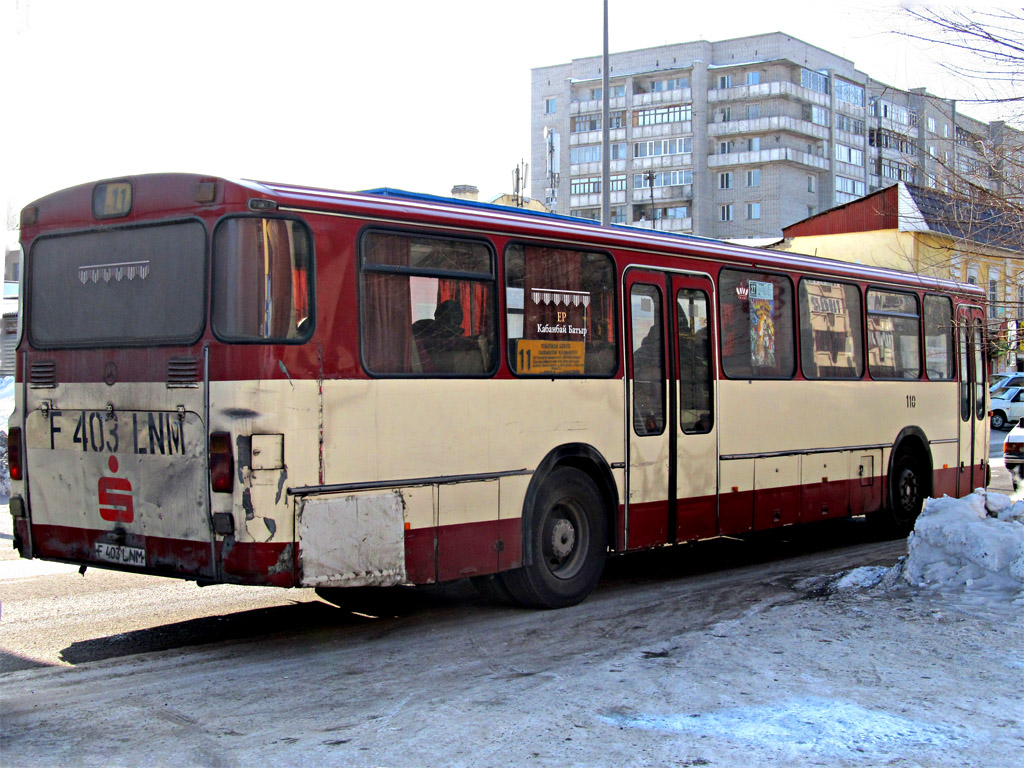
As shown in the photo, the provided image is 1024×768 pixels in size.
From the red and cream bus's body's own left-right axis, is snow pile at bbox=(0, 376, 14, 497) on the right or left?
on its left

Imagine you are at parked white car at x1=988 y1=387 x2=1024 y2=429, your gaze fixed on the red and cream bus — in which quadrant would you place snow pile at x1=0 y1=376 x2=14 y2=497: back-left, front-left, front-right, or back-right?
front-right

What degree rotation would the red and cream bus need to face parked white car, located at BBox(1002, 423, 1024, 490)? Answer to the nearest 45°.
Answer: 0° — it already faces it

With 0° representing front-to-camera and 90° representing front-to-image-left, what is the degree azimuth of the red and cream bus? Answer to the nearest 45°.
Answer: approximately 225°

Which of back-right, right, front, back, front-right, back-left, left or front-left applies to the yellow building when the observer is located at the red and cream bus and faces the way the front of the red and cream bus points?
front

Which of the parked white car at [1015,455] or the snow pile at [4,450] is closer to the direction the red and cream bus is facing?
the parked white car

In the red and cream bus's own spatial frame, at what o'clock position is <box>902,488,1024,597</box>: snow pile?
The snow pile is roughly at 1 o'clock from the red and cream bus.

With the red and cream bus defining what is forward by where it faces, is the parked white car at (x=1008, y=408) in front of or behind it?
in front
